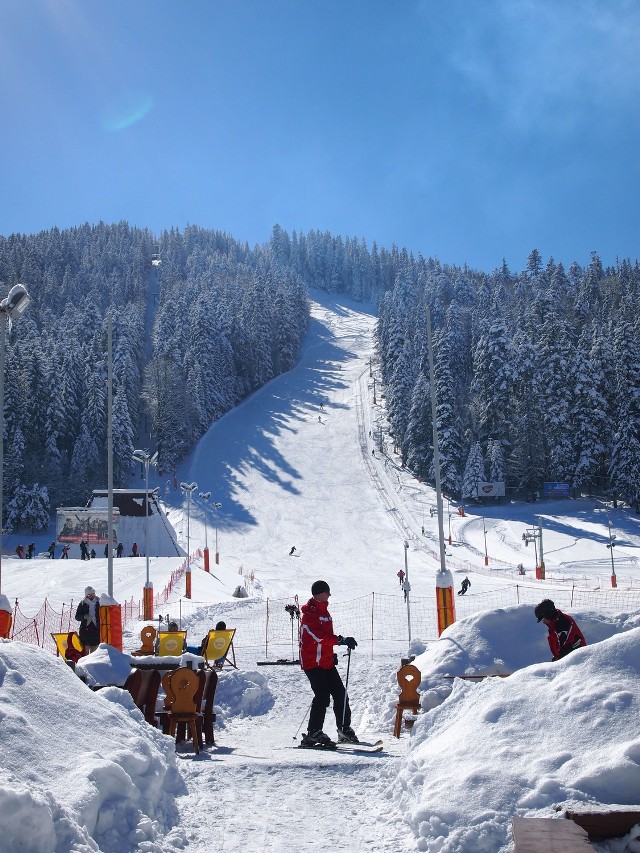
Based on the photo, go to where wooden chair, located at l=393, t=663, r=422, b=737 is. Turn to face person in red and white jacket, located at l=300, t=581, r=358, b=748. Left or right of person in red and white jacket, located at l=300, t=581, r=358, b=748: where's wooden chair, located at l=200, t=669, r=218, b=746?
right

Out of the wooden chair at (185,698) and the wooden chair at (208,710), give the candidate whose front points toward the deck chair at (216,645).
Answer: the wooden chair at (185,698)

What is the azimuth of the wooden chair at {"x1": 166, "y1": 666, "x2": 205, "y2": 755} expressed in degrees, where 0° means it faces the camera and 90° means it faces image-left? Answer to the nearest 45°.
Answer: approximately 180°

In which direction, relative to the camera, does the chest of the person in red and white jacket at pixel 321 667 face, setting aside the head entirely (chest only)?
to the viewer's right

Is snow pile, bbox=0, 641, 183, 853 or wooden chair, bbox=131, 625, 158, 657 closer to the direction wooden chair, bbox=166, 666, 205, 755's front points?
the wooden chair

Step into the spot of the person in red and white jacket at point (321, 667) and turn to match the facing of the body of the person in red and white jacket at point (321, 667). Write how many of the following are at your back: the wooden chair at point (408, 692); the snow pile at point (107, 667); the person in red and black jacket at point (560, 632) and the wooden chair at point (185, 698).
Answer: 2

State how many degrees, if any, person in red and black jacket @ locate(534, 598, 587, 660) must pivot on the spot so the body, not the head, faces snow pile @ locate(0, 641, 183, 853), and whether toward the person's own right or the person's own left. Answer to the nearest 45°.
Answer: approximately 45° to the person's own left

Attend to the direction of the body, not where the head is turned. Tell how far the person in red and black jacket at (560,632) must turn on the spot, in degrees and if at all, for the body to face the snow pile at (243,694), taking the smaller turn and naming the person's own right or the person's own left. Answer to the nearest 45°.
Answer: approximately 45° to the person's own right

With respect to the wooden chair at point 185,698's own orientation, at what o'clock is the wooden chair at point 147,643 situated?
the wooden chair at point 147,643 is roughly at 12 o'clock from the wooden chair at point 185,698.

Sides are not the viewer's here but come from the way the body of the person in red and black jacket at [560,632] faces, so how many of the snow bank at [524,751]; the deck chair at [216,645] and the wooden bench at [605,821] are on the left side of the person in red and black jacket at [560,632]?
2

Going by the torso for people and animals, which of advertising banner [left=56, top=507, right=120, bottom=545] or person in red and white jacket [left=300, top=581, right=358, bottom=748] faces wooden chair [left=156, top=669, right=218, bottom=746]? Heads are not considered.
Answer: the advertising banner

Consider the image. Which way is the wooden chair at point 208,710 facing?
to the viewer's left

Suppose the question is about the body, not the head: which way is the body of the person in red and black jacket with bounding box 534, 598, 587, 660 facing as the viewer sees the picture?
to the viewer's left
